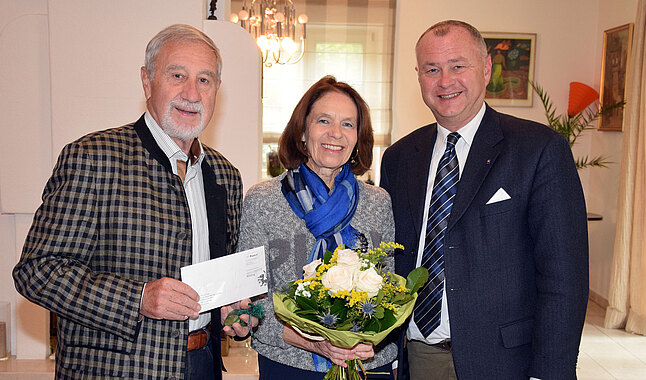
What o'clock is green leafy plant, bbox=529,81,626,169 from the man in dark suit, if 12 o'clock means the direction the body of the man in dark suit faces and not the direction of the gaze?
The green leafy plant is roughly at 5 o'clock from the man in dark suit.

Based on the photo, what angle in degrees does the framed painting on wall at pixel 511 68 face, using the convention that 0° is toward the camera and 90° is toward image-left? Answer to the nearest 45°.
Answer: approximately 0°

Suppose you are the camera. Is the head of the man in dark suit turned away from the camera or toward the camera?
toward the camera

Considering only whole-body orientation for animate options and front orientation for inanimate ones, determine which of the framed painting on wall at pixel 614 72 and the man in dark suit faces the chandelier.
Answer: the framed painting on wall

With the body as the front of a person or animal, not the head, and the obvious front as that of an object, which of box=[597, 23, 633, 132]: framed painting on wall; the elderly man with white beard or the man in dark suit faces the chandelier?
the framed painting on wall

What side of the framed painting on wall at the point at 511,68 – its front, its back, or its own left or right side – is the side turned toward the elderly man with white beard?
front

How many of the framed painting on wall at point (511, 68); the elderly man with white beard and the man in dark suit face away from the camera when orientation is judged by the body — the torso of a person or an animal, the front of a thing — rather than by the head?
0

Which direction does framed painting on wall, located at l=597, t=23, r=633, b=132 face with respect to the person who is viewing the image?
facing the viewer and to the left of the viewer

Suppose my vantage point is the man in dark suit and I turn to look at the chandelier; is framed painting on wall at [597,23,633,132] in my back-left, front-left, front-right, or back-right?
front-right

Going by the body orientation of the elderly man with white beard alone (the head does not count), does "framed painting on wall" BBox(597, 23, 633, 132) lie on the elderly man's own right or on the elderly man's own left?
on the elderly man's own left

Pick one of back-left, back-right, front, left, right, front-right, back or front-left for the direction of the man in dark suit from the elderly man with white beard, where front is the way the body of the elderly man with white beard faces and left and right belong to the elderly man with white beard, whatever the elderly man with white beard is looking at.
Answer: front-left

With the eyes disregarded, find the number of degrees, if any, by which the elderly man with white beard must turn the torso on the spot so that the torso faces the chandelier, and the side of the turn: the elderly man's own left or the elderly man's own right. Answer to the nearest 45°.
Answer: approximately 135° to the elderly man's own left

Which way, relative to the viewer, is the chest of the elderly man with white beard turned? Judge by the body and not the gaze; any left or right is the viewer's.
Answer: facing the viewer and to the right of the viewer
